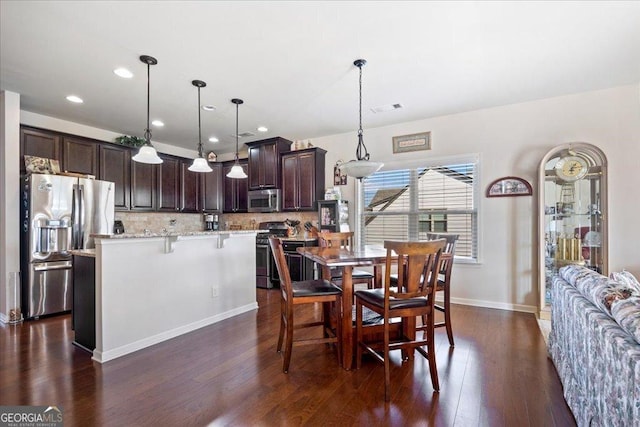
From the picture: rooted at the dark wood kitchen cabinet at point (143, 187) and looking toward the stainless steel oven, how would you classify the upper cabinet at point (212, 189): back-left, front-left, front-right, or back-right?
front-left

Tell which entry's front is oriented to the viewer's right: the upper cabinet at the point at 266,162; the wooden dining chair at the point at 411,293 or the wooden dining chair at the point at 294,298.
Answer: the wooden dining chair at the point at 294,298

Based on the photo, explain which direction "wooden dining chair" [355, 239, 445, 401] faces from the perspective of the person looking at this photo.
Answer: facing away from the viewer and to the left of the viewer

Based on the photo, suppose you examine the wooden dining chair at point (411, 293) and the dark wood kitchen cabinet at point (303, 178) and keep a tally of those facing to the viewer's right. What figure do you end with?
0

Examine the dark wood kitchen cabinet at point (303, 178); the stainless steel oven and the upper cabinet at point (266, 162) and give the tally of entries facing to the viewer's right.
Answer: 0

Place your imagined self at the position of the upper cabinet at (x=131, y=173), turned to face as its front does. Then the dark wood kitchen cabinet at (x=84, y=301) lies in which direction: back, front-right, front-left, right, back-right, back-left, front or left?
front-right

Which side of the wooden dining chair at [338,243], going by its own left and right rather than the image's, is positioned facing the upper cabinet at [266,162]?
back

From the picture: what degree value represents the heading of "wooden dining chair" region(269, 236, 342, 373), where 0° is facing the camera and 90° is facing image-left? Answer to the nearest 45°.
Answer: approximately 270°

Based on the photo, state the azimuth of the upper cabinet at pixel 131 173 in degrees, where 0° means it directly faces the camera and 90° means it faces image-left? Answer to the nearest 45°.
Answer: approximately 315°

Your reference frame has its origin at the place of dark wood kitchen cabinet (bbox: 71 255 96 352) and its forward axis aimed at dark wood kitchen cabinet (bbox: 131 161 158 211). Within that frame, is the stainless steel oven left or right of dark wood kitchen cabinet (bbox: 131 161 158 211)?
right

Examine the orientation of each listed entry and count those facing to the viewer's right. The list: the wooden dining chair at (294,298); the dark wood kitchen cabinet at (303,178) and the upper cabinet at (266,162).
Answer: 1

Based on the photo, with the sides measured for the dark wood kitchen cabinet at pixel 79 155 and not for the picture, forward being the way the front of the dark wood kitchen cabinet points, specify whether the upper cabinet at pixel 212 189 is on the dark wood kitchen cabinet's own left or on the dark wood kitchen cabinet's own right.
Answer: on the dark wood kitchen cabinet's own left

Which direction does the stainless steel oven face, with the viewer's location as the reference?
facing the viewer and to the left of the viewer

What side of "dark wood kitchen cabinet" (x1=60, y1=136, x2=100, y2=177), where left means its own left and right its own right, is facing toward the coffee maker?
left

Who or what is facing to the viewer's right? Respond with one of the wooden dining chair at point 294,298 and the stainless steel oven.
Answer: the wooden dining chair

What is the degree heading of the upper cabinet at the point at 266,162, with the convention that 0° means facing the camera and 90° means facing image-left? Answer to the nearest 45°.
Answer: approximately 45°
